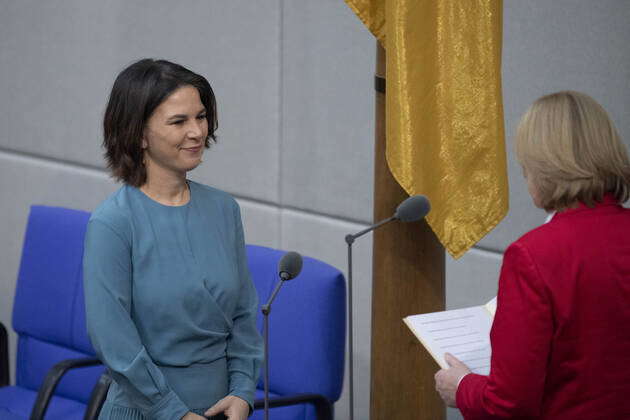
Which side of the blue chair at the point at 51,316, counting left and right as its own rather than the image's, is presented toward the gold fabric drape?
left

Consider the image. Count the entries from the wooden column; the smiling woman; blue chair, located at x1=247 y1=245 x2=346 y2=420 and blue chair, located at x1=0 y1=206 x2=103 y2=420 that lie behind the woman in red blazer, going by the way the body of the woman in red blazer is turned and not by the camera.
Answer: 0

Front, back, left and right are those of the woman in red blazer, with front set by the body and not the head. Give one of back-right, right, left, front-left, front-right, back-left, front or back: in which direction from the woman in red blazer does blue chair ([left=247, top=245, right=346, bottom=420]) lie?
front

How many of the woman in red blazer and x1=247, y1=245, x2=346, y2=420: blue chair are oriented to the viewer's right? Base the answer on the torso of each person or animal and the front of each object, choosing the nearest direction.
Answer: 0

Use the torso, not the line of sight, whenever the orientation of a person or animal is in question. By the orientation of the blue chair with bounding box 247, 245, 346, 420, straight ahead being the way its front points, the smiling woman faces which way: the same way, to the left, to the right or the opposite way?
to the left

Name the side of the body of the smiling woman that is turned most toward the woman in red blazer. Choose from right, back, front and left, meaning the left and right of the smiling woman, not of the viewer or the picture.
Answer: front

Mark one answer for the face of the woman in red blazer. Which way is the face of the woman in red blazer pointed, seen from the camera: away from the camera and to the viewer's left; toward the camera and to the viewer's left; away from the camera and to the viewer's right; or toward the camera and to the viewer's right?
away from the camera and to the viewer's left

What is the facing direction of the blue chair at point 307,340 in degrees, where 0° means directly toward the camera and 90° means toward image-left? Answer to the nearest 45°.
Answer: approximately 45°

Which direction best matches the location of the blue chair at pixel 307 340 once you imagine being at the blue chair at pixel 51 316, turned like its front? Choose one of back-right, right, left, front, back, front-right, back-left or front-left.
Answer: left

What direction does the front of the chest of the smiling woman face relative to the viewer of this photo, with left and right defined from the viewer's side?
facing the viewer and to the right of the viewer

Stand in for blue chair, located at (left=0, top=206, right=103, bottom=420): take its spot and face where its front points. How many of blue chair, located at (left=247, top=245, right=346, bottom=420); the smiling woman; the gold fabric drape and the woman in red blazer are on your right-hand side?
0

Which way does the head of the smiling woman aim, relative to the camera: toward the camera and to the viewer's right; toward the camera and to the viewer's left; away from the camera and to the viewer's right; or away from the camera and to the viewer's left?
toward the camera and to the viewer's right

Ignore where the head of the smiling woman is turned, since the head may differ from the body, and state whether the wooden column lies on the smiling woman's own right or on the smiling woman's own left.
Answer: on the smiling woman's own left

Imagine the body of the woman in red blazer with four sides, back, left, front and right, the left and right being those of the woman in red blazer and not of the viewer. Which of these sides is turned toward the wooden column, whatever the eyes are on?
front

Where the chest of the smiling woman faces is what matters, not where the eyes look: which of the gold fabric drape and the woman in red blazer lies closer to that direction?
the woman in red blazer

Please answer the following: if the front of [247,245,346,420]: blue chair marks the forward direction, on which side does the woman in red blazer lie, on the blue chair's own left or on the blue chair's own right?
on the blue chair's own left

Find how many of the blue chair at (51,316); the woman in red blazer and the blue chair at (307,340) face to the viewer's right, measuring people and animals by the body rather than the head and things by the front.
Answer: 0

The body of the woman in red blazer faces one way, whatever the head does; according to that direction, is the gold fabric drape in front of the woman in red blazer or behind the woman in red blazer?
in front

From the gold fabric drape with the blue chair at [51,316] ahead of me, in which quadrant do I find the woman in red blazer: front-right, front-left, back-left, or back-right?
back-left
